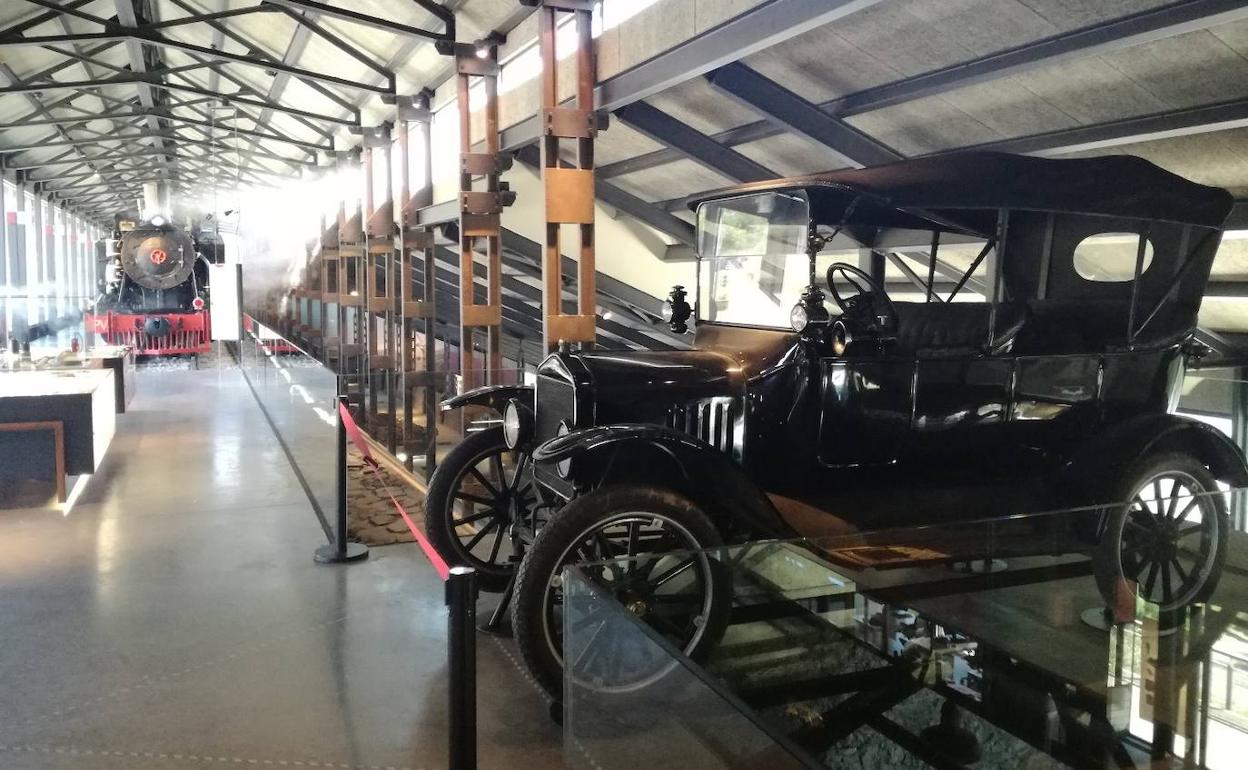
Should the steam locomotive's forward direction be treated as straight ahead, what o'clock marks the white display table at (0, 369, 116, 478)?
The white display table is roughly at 12 o'clock from the steam locomotive.

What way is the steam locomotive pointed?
toward the camera

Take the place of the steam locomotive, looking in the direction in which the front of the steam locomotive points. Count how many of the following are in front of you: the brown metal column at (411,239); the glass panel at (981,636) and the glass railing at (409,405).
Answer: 3

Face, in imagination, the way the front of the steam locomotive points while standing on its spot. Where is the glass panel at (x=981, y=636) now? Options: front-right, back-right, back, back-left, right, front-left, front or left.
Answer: front

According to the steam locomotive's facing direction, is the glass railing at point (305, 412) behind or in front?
in front

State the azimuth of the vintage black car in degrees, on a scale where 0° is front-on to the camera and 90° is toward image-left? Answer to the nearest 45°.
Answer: approximately 45°

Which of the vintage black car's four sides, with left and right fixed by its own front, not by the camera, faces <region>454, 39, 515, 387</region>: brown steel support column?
right

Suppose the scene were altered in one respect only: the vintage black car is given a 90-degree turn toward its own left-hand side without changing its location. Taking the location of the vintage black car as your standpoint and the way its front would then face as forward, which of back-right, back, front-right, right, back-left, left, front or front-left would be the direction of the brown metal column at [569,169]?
back

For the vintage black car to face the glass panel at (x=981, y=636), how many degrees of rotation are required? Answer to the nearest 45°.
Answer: approximately 45° to its left

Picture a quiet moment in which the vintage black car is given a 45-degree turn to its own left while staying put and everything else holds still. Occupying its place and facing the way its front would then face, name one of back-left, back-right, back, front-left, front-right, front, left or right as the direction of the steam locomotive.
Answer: back-right

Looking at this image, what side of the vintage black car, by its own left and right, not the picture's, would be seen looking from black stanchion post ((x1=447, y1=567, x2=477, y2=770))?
front

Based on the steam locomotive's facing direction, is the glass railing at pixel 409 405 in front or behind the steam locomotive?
in front

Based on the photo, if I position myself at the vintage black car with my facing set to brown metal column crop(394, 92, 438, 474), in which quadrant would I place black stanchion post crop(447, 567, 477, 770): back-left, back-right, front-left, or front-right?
back-left

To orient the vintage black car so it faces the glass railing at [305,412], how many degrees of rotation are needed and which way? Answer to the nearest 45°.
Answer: approximately 90° to its right

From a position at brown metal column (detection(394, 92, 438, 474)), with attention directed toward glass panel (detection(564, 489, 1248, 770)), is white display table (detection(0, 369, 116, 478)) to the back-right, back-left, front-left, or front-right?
back-right

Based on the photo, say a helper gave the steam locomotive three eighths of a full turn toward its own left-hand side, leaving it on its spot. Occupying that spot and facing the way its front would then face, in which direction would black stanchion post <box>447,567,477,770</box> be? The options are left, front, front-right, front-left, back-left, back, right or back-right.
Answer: back-right
